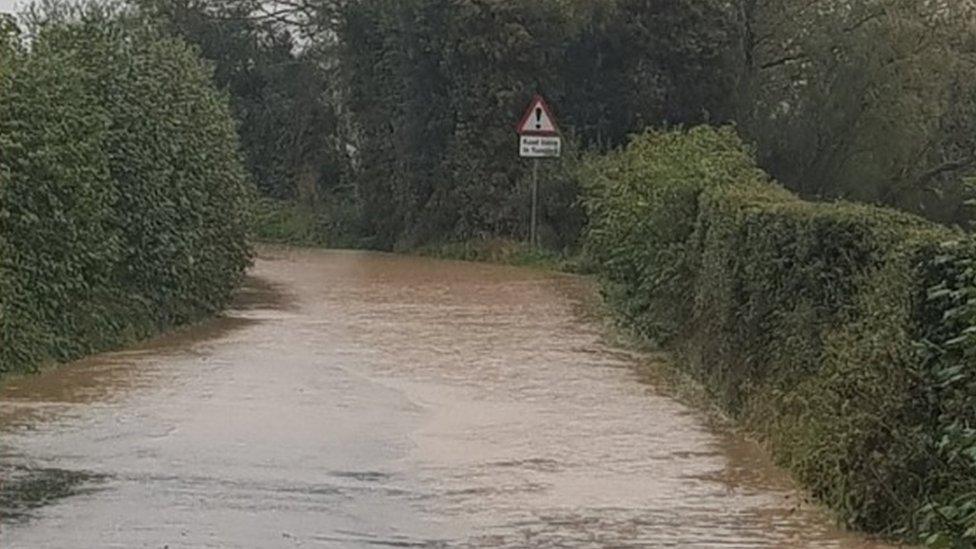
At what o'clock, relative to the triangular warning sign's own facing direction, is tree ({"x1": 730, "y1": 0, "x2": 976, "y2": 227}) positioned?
The tree is roughly at 9 o'clock from the triangular warning sign.

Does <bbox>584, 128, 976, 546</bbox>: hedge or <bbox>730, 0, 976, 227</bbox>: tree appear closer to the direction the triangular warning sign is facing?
the hedge

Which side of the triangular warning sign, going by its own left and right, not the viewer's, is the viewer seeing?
front

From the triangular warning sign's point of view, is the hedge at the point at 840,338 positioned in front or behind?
in front

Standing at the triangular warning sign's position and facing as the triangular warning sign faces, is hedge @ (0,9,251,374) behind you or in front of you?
in front

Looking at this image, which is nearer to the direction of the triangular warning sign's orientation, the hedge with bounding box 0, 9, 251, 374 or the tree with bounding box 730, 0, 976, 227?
the hedge
